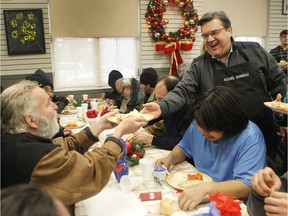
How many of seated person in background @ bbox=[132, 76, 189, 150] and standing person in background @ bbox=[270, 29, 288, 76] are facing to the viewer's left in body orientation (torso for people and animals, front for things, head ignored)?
1

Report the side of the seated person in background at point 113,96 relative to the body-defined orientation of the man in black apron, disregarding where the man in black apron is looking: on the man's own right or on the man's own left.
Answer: on the man's own right

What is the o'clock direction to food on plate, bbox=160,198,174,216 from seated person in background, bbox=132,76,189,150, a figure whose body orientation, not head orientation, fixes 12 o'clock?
The food on plate is roughly at 9 o'clock from the seated person in background.

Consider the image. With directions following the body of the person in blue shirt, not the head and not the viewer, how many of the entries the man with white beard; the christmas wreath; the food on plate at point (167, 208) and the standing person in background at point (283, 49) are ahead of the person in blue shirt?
2

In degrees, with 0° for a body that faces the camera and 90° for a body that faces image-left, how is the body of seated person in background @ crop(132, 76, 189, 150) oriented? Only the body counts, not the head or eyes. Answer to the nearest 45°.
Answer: approximately 90°
